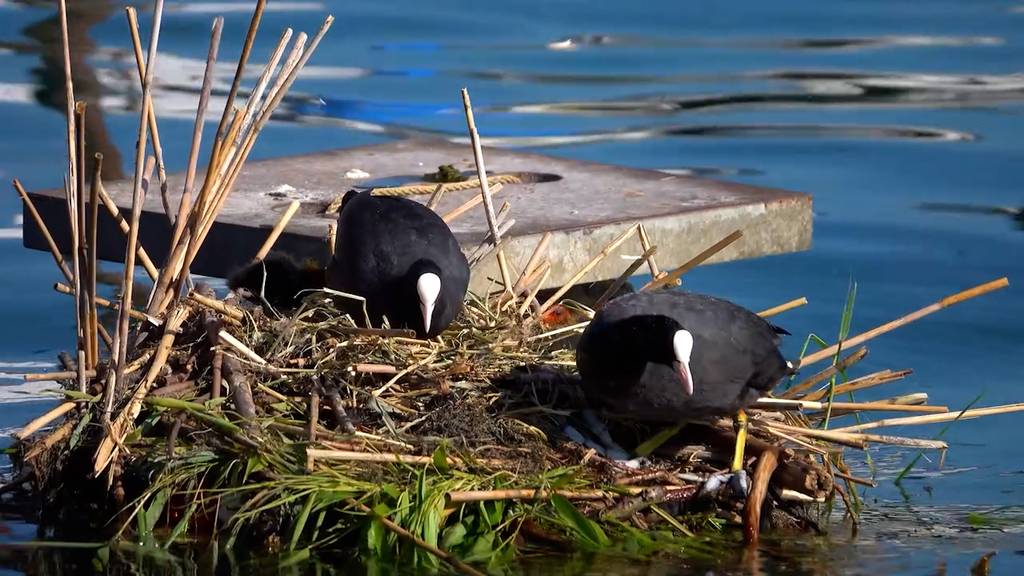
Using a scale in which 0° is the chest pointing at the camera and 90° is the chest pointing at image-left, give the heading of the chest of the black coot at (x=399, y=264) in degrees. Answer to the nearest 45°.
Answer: approximately 315°

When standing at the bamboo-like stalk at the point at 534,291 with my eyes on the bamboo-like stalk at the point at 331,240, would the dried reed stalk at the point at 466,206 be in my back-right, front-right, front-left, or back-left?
front-right

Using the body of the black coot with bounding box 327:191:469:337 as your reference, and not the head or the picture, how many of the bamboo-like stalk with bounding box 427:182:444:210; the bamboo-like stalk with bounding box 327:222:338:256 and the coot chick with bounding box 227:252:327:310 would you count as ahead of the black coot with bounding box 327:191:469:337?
0

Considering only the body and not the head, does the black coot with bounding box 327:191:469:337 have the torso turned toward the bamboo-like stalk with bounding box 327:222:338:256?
no

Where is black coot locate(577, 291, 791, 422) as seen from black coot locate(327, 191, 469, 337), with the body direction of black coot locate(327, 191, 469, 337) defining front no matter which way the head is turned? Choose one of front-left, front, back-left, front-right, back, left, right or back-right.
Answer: front

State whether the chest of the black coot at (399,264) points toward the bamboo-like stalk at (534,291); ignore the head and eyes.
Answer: no

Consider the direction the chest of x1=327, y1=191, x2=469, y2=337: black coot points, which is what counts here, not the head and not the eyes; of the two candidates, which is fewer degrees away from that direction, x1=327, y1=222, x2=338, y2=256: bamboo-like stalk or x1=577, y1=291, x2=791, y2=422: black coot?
the black coot

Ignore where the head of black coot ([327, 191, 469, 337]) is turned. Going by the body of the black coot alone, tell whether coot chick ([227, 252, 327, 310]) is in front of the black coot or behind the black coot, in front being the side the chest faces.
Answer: behind

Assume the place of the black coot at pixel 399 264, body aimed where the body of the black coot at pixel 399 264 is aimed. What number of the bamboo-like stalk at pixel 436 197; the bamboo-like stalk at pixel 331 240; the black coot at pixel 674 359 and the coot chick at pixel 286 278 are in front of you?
1

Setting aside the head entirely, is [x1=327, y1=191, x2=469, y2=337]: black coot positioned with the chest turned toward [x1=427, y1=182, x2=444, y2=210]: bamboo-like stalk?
no
